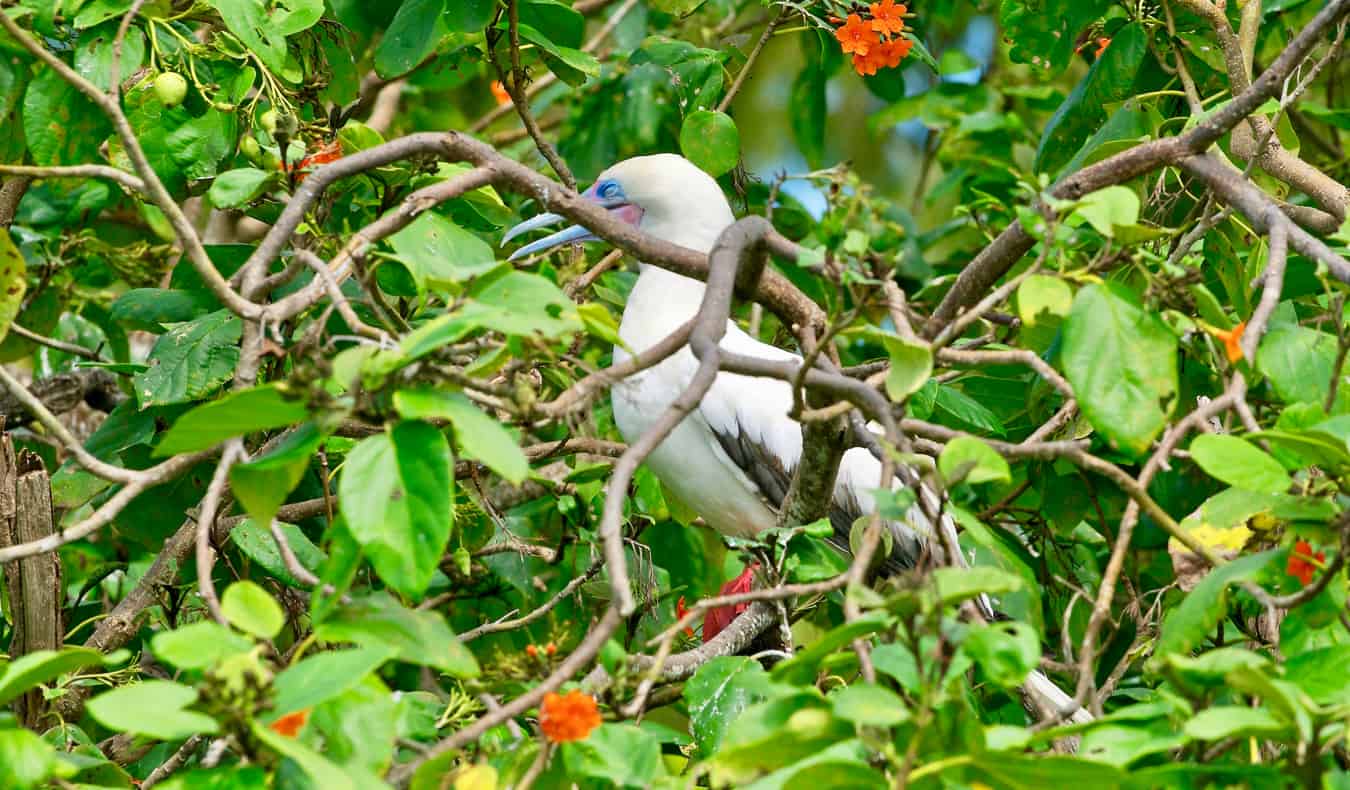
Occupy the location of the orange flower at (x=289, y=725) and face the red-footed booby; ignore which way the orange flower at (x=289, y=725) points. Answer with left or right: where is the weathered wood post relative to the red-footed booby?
left

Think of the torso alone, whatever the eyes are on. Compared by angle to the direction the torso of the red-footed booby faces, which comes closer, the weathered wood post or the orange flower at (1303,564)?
the weathered wood post

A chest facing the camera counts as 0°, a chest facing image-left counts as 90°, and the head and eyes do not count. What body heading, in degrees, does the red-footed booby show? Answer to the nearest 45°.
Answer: approximately 90°

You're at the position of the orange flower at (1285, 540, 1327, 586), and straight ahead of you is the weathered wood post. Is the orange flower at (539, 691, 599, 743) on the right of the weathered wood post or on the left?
left
